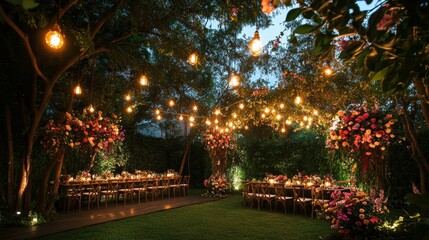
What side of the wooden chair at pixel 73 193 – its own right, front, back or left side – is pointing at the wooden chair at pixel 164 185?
right

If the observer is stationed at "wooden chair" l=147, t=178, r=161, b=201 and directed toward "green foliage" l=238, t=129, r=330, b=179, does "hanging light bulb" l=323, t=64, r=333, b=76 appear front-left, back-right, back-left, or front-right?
front-right

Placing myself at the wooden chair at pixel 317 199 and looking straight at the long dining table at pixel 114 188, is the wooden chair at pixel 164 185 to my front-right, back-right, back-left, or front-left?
front-right

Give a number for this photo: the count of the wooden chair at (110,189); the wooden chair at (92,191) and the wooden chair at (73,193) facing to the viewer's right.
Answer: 0

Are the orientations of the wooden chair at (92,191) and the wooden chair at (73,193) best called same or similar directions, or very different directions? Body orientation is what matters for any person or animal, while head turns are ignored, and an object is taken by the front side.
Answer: same or similar directions

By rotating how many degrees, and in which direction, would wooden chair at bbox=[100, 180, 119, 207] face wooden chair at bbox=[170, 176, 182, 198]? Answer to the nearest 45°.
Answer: approximately 90° to its right

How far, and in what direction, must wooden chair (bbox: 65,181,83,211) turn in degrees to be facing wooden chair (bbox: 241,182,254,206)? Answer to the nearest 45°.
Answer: approximately 135° to its right

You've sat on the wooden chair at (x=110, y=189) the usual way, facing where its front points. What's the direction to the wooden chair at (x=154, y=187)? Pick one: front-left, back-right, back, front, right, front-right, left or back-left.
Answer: right

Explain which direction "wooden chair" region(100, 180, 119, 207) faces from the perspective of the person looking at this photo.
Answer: facing away from the viewer and to the left of the viewer

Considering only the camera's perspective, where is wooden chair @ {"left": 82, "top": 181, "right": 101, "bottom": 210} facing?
facing away from the viewer and to the left of the viewer

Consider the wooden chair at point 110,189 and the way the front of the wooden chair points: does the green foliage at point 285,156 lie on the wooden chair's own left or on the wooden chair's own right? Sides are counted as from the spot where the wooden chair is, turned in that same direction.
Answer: on the wooden chair's own right

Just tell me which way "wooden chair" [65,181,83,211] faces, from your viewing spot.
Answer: facing away from the viewer and to the left of the viewer

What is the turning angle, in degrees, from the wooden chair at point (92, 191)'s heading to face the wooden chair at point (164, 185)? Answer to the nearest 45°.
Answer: approximately 90° to its right
